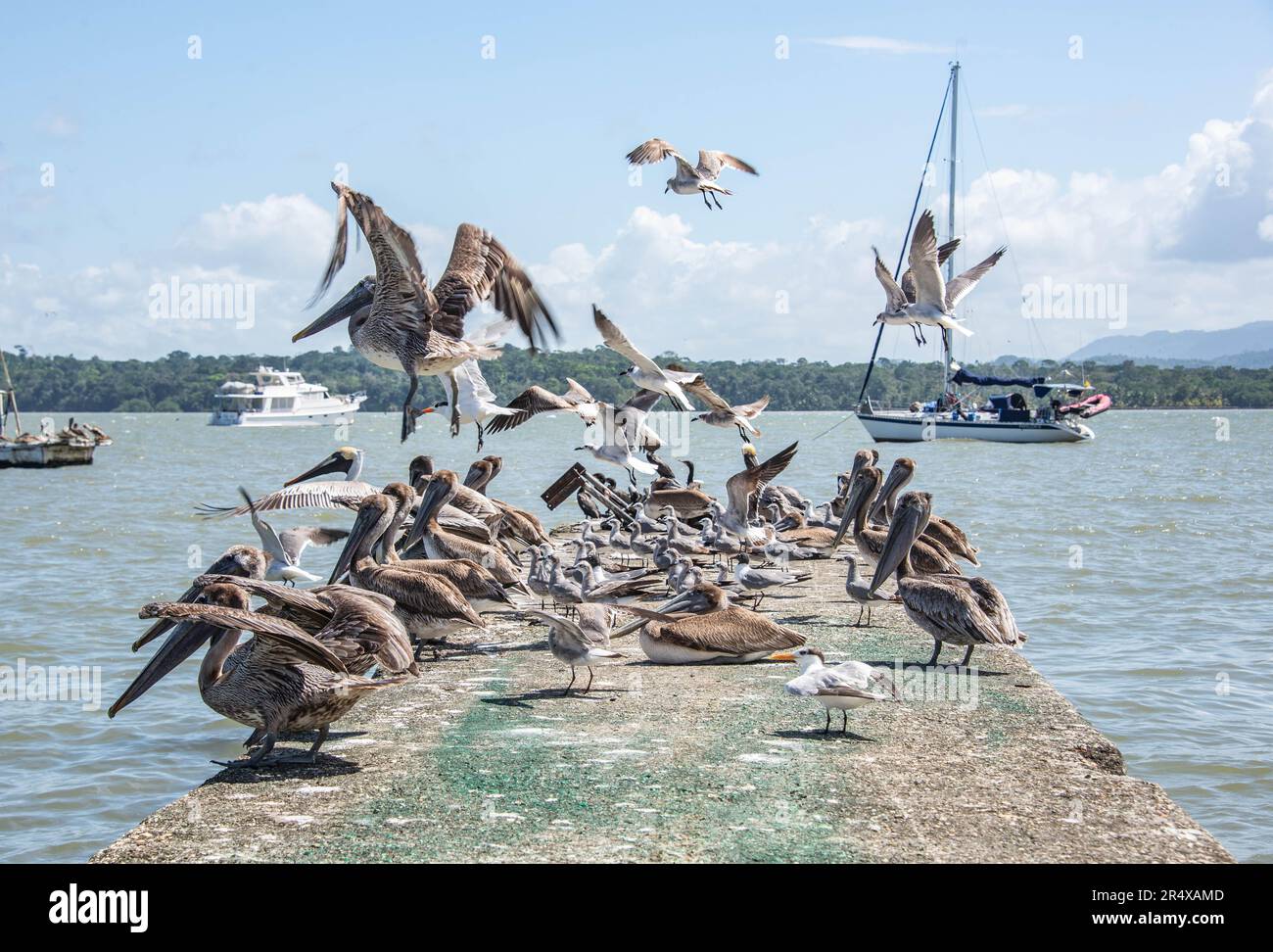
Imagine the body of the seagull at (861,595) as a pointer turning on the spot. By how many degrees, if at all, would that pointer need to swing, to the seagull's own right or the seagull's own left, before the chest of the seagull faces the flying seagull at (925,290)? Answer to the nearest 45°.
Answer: approximately 90° to the seagull's own right

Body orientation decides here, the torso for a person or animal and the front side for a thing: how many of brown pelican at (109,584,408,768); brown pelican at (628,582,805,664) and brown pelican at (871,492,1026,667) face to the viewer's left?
3

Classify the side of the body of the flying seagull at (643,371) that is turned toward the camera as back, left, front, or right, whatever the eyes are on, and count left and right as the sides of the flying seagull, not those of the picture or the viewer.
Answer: left

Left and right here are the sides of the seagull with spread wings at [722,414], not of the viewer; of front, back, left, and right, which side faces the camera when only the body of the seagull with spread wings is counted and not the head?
left

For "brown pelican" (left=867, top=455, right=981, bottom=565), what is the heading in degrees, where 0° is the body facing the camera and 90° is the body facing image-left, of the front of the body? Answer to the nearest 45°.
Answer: approximately 90°

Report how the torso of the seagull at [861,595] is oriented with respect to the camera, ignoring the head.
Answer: to the viewer's left

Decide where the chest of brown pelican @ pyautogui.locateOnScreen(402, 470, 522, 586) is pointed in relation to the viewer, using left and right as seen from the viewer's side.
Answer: facing to the left of the viewer

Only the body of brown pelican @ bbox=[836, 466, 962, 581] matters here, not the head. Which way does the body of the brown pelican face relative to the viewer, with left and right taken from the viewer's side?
facing to the left of the viewer

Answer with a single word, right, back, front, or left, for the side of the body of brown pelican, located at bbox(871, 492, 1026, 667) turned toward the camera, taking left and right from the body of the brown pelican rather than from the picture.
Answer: left
